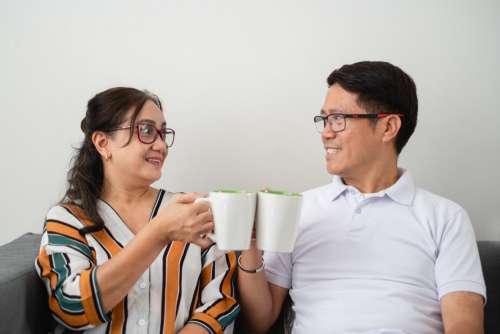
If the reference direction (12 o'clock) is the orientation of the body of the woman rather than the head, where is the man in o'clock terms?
The man is roughly at 11 o'clock from the woman.

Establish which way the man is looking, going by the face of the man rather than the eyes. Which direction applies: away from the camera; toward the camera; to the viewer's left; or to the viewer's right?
to the viewer's left
